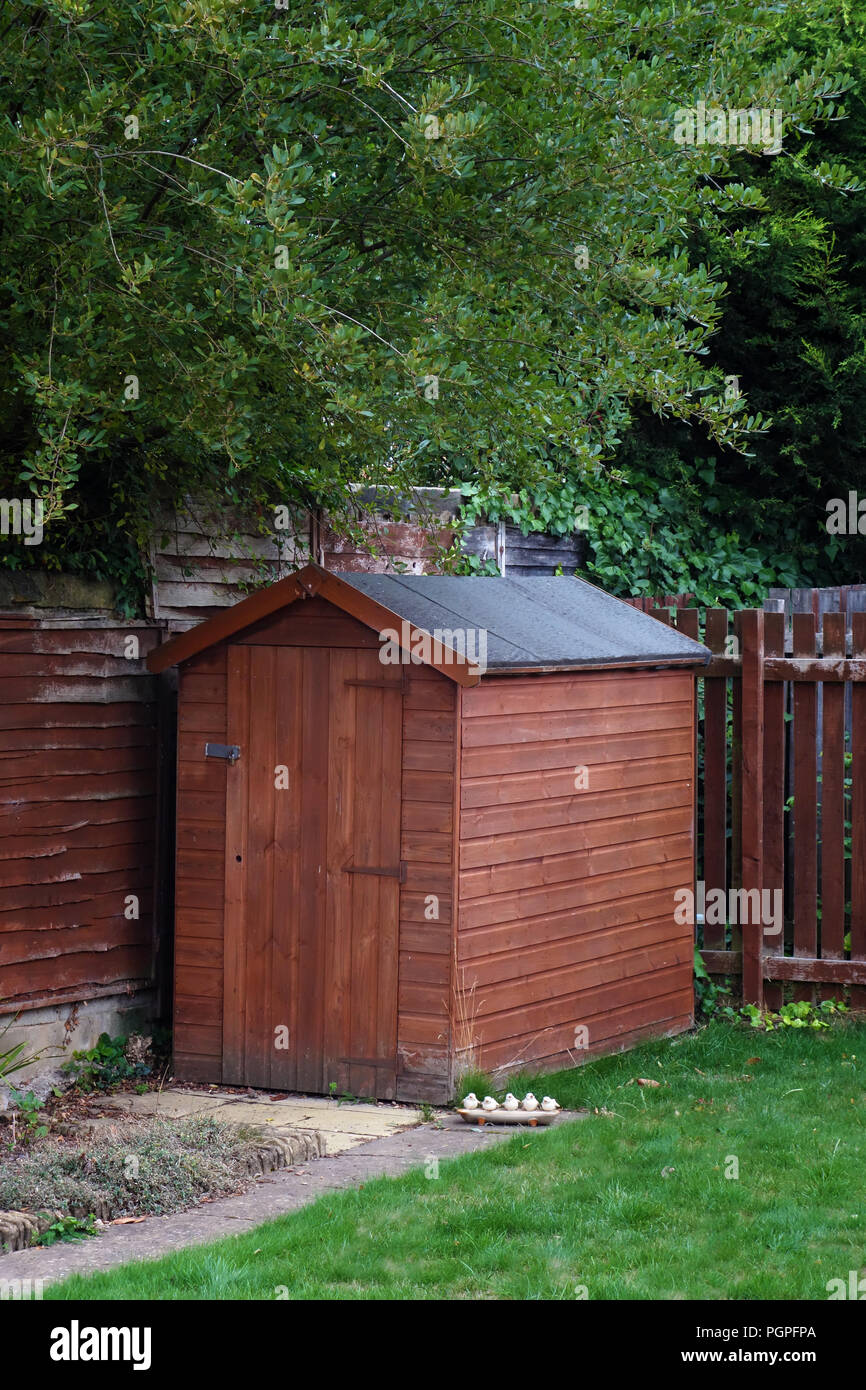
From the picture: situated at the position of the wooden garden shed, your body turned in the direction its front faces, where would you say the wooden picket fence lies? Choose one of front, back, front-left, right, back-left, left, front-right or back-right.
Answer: back

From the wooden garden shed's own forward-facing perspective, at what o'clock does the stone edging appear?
The stone edging is roughly at 11 o'clock from the wooden garden shed.

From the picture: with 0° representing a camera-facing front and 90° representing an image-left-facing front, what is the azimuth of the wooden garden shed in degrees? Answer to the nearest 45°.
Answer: approximately 45°

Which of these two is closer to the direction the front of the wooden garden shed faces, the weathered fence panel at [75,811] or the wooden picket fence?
the weathered fence panel

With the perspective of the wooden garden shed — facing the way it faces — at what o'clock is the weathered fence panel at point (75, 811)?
The weathered fence panel is roughly at 2 o'clock from the wooden garden shed.
